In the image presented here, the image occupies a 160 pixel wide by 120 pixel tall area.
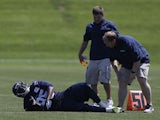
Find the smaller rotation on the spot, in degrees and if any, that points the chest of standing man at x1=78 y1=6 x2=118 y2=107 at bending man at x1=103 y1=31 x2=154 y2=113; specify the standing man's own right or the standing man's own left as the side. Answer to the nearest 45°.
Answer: approximately 45° to the standing man's own left

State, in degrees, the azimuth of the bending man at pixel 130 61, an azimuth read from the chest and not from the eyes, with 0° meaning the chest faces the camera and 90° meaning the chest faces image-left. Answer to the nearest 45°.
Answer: approximately 45°

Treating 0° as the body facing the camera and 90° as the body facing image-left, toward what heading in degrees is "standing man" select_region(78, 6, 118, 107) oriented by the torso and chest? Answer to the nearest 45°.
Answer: approximately 0°

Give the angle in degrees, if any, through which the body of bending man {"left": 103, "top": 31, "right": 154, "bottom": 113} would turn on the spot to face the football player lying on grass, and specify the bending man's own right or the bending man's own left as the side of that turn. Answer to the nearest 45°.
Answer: approximately 45° to the bending man's own right

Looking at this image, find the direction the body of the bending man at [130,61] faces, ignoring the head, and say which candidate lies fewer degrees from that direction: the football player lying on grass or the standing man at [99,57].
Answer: the football player lying on grass
